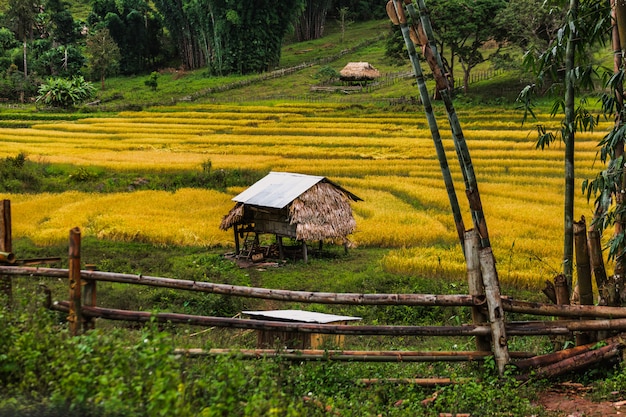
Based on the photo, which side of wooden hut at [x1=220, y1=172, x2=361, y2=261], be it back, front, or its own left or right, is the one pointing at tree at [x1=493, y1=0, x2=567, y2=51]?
back

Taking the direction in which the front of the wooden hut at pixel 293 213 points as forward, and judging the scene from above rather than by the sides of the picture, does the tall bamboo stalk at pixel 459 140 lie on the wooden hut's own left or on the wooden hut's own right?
on the wooden hut's own left

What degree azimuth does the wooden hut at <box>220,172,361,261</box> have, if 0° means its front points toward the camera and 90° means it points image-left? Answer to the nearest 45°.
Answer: approximately 45°

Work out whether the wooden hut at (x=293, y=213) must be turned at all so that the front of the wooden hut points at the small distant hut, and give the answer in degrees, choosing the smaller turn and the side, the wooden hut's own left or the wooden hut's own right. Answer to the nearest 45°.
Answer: approximately 135° to the wooden hut's own right

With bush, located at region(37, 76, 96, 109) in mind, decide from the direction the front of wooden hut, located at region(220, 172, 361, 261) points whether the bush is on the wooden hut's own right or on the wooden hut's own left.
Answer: on the wooden hut's own right

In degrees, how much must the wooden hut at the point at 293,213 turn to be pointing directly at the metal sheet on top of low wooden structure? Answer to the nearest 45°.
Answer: approximately 45° to its left

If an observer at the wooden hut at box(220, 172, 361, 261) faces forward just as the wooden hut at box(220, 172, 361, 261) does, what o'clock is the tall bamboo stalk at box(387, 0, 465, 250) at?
The tall bamboo stalk is roughly at 10 o'clock from the wooden hut.
